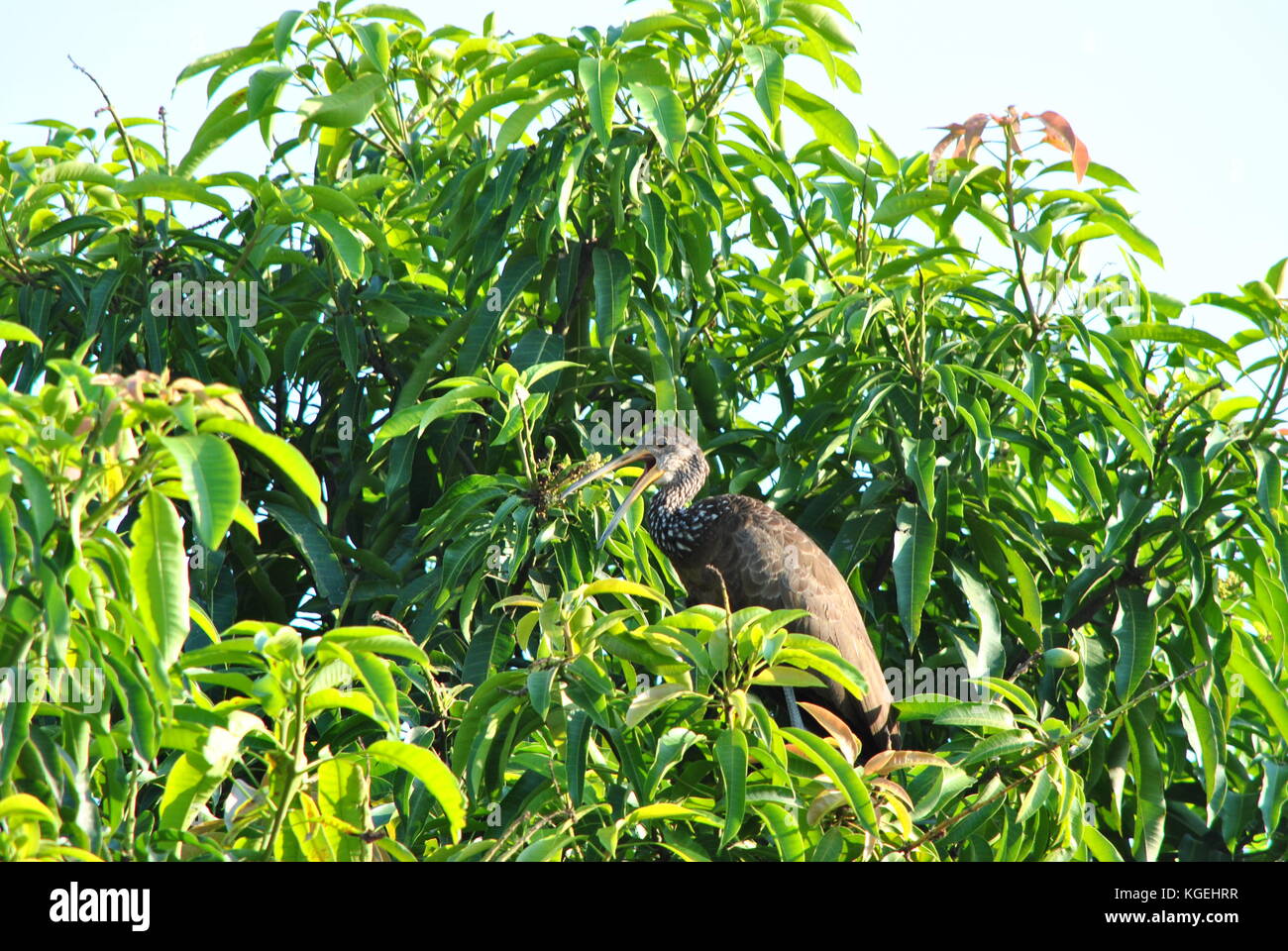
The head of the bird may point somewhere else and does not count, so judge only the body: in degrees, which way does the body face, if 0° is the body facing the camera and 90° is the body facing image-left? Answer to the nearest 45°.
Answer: approximately 90°
